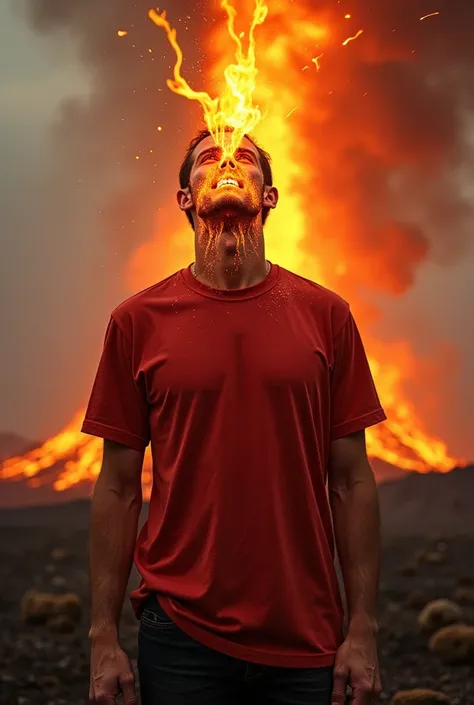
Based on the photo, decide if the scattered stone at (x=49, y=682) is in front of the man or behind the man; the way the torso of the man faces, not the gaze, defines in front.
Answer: behind

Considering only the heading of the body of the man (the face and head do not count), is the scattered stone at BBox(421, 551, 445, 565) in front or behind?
behind

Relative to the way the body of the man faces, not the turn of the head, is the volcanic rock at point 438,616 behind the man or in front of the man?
behind

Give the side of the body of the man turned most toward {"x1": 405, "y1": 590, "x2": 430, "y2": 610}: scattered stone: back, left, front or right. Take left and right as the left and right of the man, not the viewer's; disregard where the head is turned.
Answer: back

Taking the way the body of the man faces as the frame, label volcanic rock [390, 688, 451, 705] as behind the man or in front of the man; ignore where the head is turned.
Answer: behind

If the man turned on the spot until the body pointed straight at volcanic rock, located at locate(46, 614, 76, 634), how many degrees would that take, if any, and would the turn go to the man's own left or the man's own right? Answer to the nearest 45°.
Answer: approximately 180°

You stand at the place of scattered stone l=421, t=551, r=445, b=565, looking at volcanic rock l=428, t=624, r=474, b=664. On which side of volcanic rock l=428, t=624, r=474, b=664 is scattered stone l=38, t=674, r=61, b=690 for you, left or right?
right

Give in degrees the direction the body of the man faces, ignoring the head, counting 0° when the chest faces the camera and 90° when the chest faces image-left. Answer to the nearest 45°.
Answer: approximately 0°

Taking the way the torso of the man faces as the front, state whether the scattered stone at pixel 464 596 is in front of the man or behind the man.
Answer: behind
